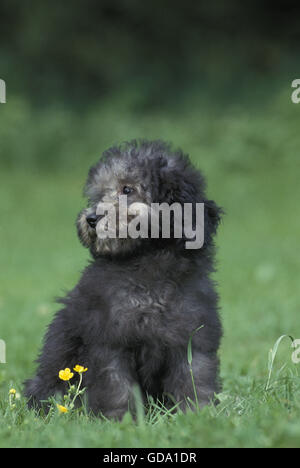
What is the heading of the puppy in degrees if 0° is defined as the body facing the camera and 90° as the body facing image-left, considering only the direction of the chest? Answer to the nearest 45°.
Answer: approximately 0°
